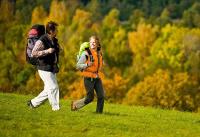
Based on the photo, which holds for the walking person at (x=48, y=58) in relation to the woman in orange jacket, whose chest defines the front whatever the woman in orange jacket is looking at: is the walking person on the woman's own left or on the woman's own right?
on the woman's own right
